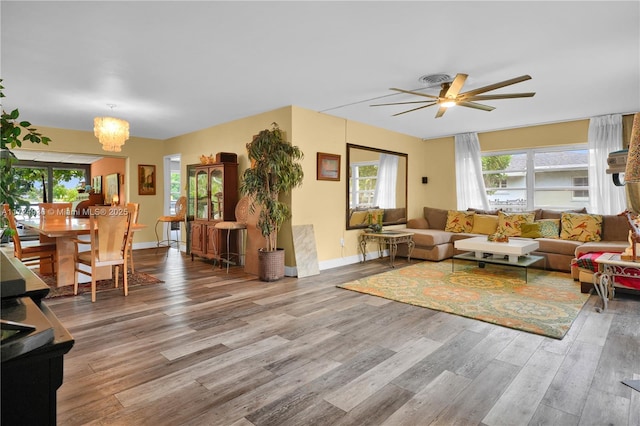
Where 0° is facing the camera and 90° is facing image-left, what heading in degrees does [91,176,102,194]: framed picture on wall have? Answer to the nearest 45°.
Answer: approximately 45°

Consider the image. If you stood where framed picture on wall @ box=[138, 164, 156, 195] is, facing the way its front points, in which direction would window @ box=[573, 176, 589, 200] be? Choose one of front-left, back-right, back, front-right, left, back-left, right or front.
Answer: front-left

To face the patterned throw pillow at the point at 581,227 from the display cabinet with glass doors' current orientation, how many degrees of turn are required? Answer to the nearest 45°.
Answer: approximately 135° to its left

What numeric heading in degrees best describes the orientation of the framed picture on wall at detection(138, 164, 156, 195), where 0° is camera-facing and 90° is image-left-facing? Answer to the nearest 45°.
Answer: approximately 0°

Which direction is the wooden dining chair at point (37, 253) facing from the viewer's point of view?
to the viewer's right

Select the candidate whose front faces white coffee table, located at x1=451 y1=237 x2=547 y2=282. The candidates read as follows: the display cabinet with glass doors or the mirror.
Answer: the mirror

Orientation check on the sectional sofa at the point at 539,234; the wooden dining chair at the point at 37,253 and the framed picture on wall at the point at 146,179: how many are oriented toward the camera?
2
